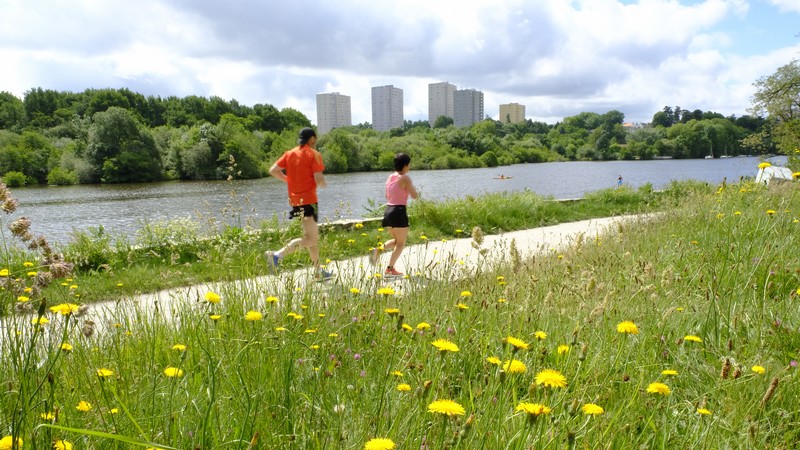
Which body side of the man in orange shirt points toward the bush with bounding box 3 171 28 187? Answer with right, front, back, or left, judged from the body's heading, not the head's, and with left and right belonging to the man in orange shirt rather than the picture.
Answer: left

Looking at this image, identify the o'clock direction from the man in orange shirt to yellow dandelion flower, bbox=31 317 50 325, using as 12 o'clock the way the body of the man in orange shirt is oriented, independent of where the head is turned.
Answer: The yellow dandelion flower is roughly at 5 o'clock from the man in orange shirt.

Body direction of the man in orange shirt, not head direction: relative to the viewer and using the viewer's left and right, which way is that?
facing away from the viewer and to the right of the viewer

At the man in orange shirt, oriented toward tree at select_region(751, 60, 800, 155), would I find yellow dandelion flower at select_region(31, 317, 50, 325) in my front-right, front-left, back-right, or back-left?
back-right

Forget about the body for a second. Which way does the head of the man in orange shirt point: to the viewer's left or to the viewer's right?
to the viewer's right

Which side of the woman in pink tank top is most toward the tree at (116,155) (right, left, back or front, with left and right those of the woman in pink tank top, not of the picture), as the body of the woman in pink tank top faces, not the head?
left

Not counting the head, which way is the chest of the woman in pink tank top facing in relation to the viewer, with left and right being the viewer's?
facing away from the viewer and to the right of the viewer

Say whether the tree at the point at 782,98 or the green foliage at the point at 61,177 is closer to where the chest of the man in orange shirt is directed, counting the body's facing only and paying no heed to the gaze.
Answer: the tree

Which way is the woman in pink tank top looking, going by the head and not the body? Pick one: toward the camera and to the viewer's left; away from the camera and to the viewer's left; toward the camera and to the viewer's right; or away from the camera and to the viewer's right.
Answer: away from the camera and to the viewer's right
